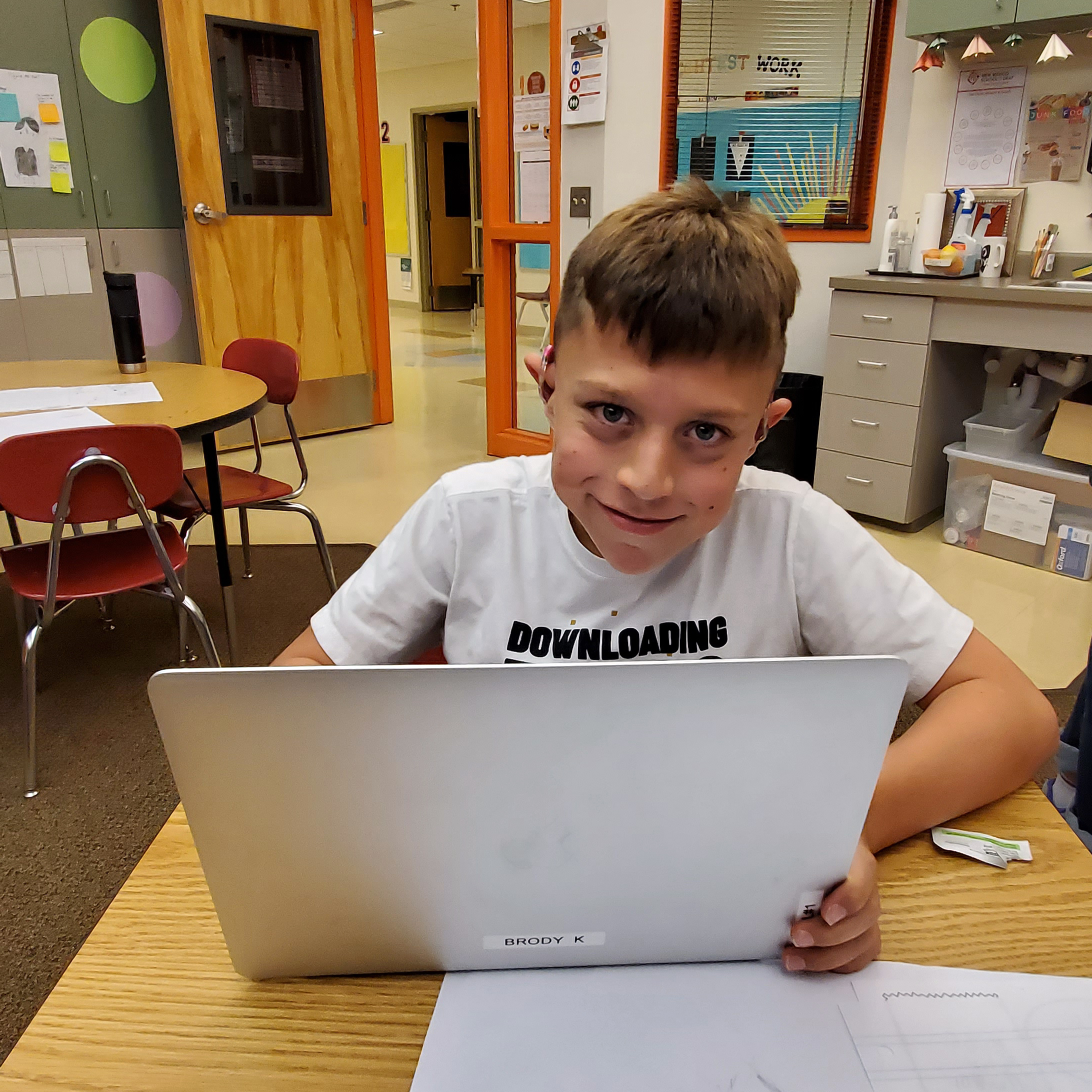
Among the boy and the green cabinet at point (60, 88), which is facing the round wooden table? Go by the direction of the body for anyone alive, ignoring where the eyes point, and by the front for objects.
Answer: the green cabinet

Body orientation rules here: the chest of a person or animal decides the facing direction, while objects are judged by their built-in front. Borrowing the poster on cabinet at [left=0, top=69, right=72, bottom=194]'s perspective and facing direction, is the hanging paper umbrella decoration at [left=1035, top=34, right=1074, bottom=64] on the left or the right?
on its left

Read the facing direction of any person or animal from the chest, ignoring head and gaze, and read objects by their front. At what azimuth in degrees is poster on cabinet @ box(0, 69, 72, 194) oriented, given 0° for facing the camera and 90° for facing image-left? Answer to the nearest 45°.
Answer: approximately 0°

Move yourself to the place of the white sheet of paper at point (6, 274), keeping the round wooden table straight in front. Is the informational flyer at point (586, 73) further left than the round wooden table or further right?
left

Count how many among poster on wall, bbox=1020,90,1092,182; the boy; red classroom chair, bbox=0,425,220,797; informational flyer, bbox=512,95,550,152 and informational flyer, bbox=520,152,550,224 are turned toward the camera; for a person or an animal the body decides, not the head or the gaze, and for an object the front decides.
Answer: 4

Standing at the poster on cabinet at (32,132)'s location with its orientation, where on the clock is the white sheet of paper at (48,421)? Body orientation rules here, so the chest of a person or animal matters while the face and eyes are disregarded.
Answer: The white sheet of paper is roughly at 12 o'clock from the poster on cabinet.

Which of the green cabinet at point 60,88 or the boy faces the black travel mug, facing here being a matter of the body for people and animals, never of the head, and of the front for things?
the green cabinet
